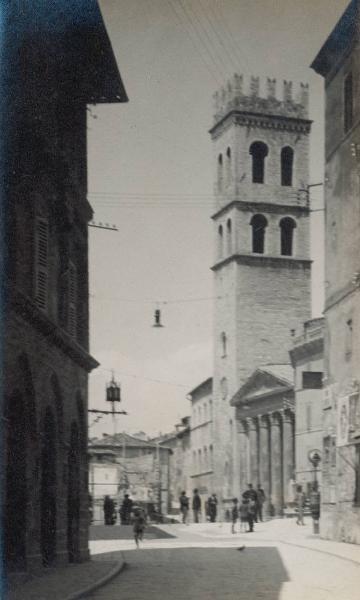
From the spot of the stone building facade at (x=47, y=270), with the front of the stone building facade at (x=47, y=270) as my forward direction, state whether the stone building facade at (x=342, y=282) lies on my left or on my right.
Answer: on my left

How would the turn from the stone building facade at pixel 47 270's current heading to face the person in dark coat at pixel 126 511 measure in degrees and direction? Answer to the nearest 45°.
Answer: approximately 90° to its left

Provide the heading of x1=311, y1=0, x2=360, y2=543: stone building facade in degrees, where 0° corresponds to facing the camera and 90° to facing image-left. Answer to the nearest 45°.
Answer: approximately 90°

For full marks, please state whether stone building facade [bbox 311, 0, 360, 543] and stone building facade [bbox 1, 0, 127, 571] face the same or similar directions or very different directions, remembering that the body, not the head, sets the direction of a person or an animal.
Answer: very different directions

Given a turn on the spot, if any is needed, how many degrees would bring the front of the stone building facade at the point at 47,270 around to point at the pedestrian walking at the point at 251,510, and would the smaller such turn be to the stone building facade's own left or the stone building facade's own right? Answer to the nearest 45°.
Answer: approximately 90° to the stone building facade's own left

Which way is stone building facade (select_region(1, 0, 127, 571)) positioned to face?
to the viewer's right

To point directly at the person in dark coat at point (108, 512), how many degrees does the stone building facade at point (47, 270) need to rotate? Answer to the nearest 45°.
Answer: approximately 90° to its left

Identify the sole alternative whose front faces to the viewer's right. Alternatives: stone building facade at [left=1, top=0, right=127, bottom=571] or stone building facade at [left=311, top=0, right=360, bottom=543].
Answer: stone building facade at [left=1, top=0, right=127, bottom=571]

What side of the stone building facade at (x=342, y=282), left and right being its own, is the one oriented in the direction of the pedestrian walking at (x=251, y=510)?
right

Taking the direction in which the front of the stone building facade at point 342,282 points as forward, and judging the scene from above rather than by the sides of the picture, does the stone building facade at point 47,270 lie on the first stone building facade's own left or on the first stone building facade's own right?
on the first stone building facade's own left
